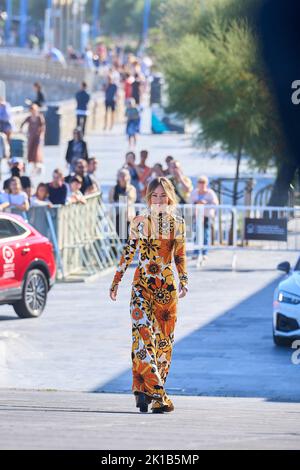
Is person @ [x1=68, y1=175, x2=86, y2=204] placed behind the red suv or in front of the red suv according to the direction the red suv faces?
behind

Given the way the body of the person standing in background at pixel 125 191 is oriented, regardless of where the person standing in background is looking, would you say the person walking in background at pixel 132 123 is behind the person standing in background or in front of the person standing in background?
behind

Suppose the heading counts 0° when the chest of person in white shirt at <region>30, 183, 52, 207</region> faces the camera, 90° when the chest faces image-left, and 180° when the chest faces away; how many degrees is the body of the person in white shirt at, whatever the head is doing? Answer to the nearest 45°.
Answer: approximately 0°

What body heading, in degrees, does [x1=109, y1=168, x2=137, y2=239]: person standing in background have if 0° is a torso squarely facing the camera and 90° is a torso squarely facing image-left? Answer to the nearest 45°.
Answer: approximately 0°

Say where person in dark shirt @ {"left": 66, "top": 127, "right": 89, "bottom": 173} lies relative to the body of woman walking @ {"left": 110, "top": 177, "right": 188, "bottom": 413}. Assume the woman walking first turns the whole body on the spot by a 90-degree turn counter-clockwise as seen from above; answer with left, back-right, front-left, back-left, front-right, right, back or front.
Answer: left

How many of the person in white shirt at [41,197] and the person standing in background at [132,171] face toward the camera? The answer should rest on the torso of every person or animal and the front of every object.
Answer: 2
